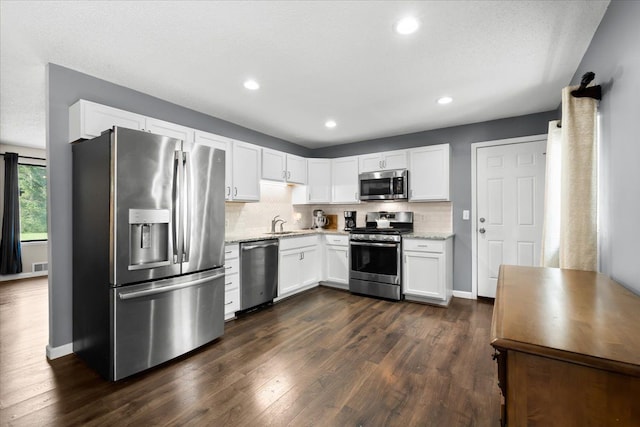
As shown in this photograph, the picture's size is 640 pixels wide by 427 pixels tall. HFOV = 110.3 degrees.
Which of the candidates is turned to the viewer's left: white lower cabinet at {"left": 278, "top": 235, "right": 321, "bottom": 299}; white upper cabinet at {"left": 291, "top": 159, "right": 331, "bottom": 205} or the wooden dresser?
the wooden dresser

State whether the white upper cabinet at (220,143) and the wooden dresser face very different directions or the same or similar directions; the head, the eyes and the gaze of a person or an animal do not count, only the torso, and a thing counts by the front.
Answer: very different directions

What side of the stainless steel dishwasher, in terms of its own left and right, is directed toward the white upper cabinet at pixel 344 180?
left

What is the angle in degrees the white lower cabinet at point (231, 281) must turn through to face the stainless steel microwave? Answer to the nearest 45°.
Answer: approximately 45° to its left

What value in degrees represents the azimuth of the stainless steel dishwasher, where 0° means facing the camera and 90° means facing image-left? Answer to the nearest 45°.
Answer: approximately 315°
